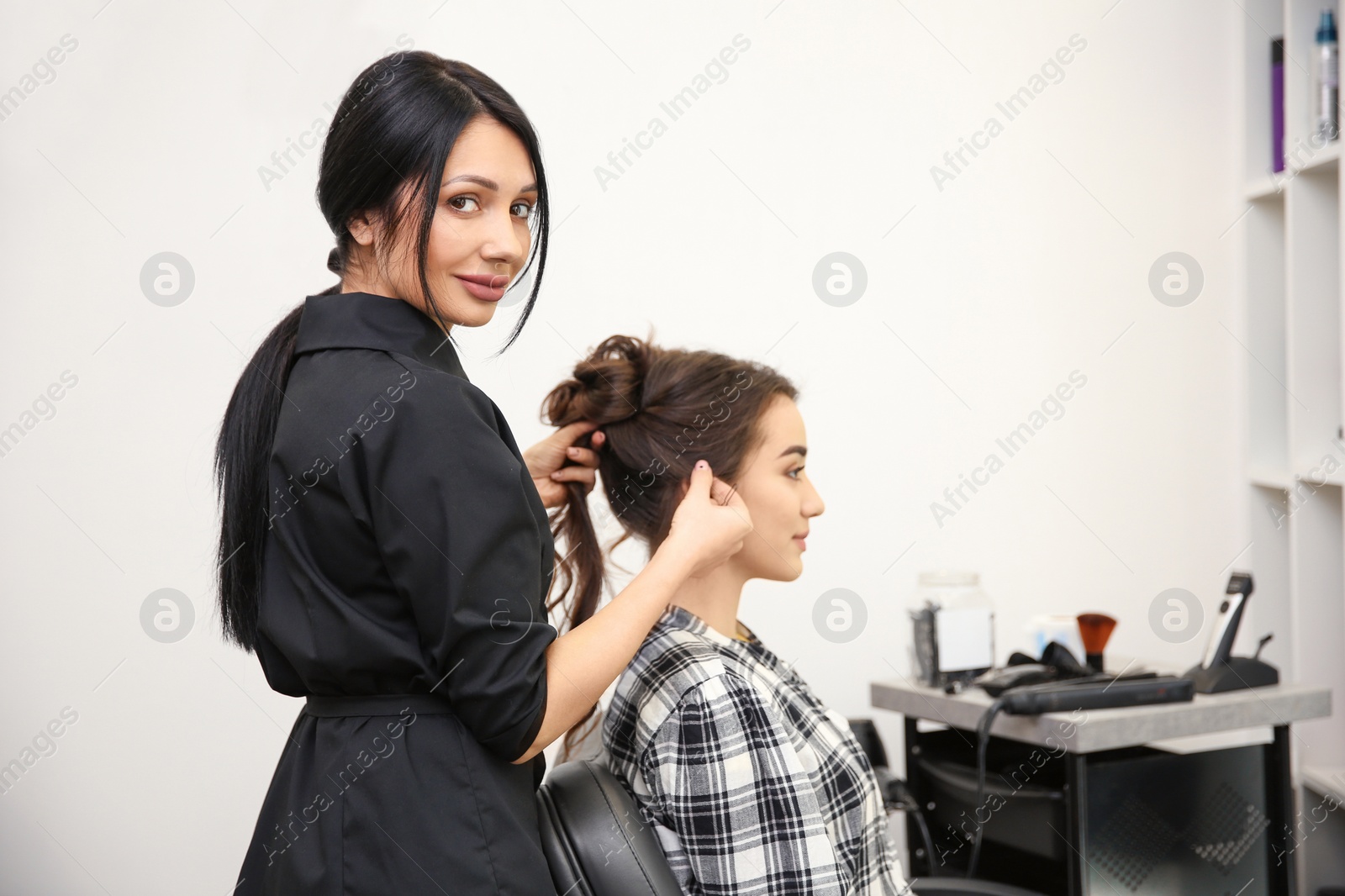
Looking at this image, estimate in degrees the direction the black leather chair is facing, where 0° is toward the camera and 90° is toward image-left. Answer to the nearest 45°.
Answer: approximately 270°

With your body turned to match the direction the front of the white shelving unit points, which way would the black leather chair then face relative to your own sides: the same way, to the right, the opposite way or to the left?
the opposite way

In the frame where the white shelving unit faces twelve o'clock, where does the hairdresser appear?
The hairdresser is roughly at 11 o'clock from the white shelving unit.

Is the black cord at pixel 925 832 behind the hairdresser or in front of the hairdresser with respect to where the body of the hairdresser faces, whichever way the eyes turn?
in front

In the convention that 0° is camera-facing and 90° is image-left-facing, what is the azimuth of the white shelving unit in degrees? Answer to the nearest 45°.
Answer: approximately 45°

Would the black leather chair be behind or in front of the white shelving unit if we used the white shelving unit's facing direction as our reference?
in front

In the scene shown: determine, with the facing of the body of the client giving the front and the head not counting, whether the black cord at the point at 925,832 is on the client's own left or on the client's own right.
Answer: on the client's own left

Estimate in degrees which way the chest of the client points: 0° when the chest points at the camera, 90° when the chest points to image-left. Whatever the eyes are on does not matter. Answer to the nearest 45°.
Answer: approximately 270°

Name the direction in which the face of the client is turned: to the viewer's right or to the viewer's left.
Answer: to the viewer's right

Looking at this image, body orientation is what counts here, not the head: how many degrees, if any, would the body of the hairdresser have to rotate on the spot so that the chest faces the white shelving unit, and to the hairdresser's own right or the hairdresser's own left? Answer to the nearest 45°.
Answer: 0° — they already face it

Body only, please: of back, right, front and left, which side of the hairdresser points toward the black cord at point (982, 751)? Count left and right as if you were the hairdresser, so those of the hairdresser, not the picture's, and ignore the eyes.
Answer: front
